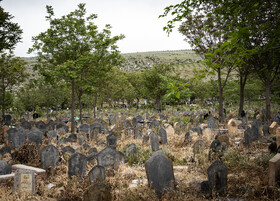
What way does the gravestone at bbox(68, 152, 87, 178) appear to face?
toward the camera

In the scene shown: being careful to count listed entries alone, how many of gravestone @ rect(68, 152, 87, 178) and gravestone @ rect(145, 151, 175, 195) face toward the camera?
2

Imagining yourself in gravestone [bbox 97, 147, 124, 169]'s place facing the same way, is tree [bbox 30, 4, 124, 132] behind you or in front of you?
behind

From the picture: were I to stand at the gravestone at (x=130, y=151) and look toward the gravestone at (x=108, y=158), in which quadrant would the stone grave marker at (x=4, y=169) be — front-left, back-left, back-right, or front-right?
front-right

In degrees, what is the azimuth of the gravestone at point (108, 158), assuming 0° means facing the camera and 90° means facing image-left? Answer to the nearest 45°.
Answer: approximately 0°

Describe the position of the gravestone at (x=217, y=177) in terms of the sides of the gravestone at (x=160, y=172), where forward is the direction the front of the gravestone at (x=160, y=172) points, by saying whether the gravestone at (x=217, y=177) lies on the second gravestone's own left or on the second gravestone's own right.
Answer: on the second gravestone's own left

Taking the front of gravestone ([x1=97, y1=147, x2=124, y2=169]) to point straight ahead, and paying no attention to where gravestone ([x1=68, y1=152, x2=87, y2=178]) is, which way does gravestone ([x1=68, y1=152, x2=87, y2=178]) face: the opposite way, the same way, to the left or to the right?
the same way

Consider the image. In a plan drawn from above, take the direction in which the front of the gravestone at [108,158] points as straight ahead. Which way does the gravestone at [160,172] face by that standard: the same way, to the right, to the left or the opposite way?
the same way

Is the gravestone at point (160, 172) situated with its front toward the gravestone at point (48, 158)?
no

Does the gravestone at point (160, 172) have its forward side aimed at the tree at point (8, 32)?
no

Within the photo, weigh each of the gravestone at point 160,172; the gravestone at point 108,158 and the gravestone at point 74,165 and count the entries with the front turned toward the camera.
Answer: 3

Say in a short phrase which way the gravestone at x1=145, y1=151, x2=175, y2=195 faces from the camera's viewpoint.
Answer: facing the viewer

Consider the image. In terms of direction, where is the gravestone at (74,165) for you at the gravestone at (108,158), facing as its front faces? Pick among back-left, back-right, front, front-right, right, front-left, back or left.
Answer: front-right

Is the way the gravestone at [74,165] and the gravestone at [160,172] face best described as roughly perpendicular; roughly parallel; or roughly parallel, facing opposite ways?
roughly parallel
